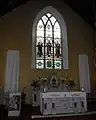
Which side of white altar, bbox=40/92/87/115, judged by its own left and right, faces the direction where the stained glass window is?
back

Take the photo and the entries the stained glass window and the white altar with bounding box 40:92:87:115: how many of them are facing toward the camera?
2

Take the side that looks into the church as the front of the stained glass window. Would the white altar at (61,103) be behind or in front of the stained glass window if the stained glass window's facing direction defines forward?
in front

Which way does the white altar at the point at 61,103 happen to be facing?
toward the camera
